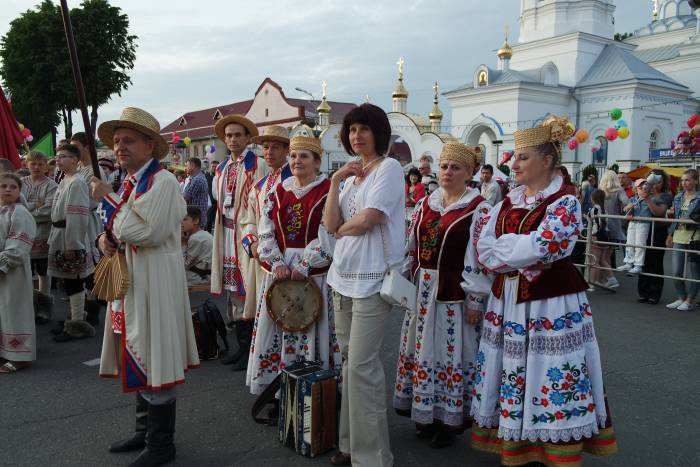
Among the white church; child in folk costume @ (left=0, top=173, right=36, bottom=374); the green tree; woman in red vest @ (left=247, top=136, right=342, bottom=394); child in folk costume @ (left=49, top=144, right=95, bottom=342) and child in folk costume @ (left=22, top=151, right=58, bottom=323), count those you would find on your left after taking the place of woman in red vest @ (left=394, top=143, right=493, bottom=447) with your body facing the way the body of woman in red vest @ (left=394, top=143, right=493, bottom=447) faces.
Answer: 0

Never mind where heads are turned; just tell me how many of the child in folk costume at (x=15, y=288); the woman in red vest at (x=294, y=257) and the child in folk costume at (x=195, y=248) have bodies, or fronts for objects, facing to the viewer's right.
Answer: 0

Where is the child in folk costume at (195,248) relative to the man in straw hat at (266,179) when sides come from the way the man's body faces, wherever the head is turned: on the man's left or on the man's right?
on the man's right

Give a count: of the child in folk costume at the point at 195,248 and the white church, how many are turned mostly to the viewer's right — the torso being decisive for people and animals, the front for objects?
0

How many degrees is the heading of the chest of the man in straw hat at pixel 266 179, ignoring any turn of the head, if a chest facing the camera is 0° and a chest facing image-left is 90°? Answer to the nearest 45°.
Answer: approximately 45°

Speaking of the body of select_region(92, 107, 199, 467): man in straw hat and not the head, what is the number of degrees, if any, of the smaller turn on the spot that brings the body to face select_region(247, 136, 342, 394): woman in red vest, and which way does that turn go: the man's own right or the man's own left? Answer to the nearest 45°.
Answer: approximately 135° to the man's own left

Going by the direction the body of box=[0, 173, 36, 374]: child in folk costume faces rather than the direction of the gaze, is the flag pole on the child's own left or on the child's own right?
on the child's own left

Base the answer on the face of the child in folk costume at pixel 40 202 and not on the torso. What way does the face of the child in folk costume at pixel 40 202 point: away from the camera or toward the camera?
toward the camera

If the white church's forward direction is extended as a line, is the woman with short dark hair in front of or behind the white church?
in front

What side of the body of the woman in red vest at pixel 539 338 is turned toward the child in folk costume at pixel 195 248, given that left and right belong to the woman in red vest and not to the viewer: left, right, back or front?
right

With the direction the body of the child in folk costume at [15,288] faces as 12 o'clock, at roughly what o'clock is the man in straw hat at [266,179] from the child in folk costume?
The man in straw hat is roughly at 9 o'clock from the child in folk costume.

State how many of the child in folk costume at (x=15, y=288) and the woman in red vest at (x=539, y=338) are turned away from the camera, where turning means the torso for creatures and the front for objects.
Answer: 0

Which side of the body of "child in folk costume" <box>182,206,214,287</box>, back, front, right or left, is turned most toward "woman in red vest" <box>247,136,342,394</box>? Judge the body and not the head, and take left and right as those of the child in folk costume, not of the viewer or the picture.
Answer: left

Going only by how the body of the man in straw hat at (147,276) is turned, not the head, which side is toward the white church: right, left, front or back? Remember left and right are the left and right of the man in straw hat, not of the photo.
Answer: back

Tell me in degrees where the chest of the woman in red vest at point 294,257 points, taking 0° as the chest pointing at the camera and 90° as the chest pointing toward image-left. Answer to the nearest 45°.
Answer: approximately 45°

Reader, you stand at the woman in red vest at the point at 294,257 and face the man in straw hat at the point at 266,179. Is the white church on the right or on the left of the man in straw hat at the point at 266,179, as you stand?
right
